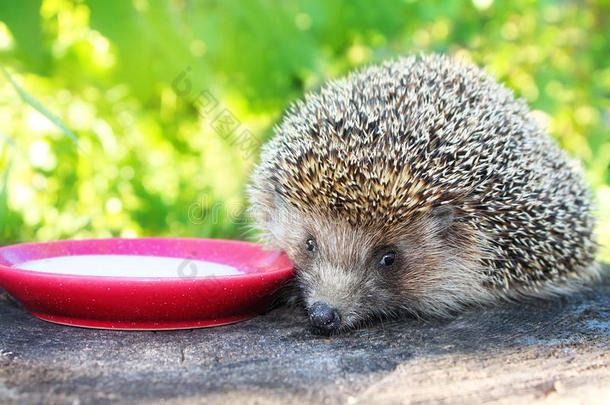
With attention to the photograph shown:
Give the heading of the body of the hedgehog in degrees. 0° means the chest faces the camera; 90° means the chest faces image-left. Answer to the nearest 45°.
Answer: approximately 45°

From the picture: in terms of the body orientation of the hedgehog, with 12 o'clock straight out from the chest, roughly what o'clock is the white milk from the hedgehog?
The white milk is roughly at 1 o'clock from the hedgehog.

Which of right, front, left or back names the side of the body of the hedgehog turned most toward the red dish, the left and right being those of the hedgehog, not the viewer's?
front
